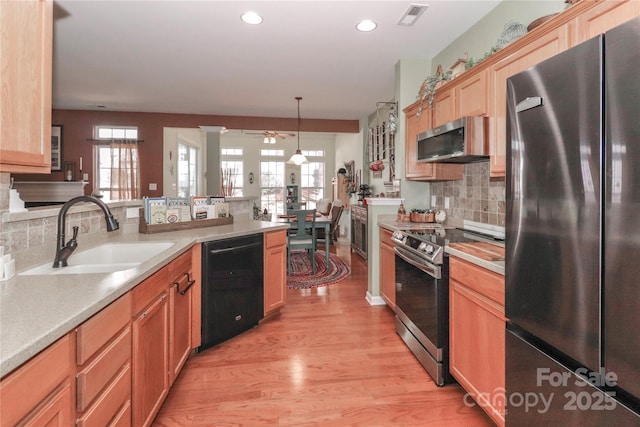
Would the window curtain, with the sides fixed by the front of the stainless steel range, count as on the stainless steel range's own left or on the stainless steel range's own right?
on the stainless steel range's own right

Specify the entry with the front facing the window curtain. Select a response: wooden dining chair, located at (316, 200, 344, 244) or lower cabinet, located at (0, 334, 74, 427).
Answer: the wooden dining chair

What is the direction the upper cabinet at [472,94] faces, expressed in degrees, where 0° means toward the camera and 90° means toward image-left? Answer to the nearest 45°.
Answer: approximately 45°

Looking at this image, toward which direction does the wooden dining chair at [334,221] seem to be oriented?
to the viewer's left
